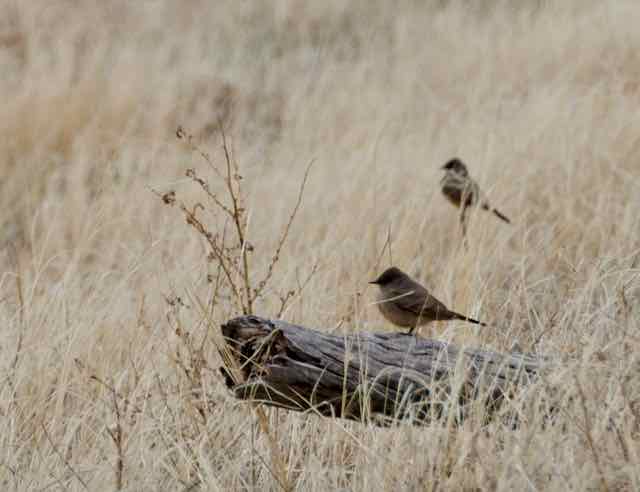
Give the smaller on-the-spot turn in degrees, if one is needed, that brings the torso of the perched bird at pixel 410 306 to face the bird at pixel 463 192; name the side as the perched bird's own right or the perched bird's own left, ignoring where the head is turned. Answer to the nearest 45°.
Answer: approximately 90° to the perched bird's own right

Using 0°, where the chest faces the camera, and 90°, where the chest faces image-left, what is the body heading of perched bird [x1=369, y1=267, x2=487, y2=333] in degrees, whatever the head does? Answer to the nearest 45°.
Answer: approximately 90°
